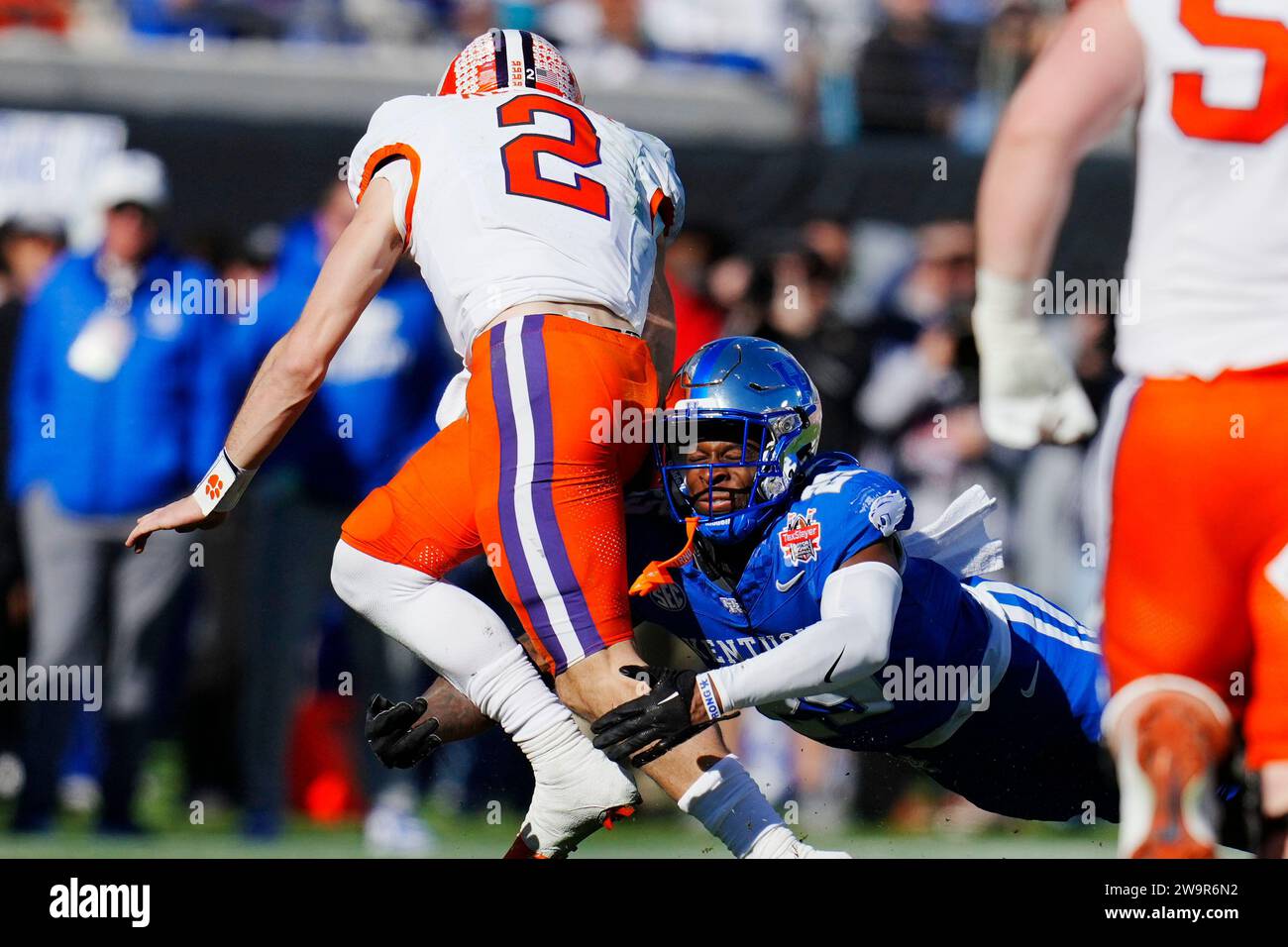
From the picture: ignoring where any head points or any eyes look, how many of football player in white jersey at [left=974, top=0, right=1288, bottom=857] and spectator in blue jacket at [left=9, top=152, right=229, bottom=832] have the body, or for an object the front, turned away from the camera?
1

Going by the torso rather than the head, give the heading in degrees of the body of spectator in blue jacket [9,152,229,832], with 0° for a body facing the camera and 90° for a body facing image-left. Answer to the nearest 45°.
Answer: approximately 0°

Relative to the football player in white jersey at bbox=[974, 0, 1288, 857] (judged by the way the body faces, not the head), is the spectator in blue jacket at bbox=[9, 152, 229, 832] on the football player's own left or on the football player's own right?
on the football player's own left

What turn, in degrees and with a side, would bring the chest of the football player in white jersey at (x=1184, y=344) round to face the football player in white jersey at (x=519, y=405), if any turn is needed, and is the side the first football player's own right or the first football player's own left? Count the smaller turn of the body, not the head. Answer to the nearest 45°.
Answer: approximately 45° to the first football player's own left

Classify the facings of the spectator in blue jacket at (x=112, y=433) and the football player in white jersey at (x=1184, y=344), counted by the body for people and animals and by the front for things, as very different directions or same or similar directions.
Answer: very different directions

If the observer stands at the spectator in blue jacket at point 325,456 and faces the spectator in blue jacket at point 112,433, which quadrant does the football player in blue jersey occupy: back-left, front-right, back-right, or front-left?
back-left

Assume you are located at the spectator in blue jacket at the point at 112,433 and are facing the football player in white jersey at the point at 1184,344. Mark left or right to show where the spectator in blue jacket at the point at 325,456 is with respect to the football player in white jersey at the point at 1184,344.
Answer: left

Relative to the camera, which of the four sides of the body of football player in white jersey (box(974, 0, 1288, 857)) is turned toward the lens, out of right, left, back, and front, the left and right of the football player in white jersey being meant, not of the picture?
back
